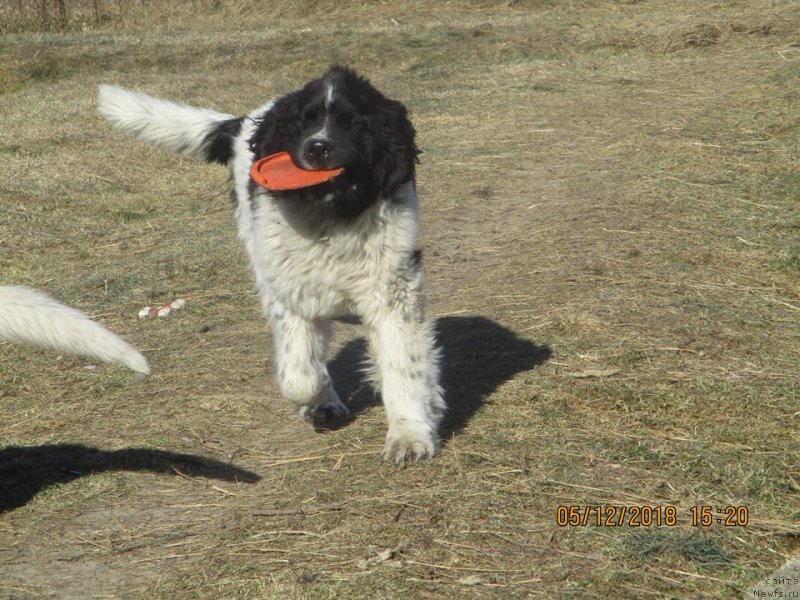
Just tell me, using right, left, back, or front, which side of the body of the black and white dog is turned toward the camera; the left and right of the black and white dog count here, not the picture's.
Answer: front
